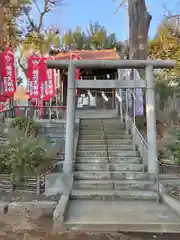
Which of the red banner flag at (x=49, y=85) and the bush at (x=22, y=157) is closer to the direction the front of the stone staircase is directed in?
the bush

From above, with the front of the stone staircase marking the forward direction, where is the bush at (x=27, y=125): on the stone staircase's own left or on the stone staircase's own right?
on the stone staircase's own right

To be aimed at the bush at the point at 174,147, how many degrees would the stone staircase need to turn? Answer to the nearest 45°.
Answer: approximately 90° to its left

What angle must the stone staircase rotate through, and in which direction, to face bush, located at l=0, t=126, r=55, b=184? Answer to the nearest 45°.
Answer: approximately 90° to its right

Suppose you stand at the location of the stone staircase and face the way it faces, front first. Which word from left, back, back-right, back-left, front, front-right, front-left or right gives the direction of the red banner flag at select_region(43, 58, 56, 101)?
back-right

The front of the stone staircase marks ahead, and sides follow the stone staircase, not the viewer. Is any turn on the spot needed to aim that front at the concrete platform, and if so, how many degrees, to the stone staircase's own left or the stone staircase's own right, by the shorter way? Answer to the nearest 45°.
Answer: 0° — it already faces it

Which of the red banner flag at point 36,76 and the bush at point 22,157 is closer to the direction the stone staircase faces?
the bush

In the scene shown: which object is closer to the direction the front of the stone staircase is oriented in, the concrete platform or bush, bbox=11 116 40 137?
the concrete platform

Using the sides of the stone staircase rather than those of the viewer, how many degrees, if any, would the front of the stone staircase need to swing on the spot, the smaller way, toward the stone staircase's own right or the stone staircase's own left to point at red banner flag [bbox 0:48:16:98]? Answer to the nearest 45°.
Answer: approximately 135° to the stone staircase's own right

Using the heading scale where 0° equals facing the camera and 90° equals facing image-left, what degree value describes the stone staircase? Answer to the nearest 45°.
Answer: approximately 0°

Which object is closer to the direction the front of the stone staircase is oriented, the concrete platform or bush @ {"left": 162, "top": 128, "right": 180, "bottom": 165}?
the concrete platform

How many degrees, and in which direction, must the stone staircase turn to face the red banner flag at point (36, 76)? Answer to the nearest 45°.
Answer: approximately 135° to its right
